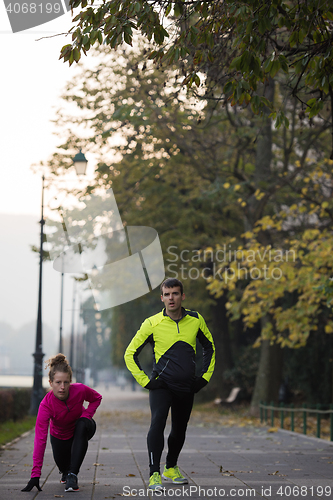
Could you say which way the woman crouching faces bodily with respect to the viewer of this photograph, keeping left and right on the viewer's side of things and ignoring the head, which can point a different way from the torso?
facing the viewer

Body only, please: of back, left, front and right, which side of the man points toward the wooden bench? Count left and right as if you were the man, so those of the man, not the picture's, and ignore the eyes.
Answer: back

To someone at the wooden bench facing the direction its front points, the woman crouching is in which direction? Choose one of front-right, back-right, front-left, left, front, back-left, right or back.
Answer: left

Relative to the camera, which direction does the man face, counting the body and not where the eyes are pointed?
toward the camera

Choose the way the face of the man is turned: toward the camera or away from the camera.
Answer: toward the camera

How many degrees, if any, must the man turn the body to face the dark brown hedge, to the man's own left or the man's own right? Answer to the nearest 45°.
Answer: approximately 180°

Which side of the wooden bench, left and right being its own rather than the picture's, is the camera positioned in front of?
left

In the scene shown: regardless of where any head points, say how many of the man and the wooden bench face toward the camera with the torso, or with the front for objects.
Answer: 1

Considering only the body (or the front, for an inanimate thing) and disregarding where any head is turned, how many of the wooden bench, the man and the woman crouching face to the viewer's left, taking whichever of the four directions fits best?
1

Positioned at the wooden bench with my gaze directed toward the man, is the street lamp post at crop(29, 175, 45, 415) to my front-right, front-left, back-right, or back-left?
front-right

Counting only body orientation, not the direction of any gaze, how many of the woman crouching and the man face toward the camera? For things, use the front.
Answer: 2
